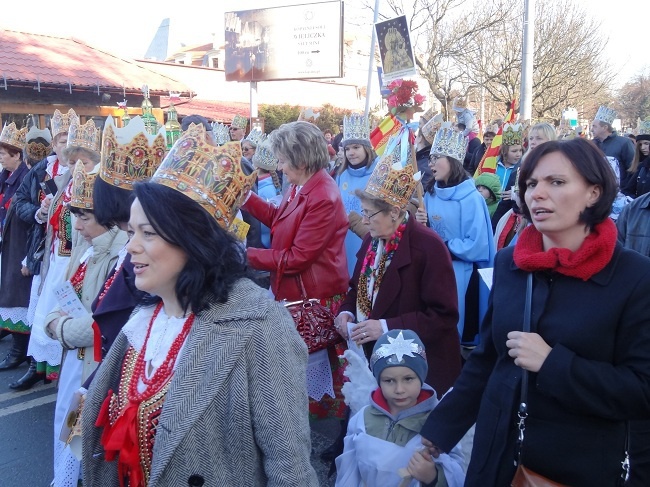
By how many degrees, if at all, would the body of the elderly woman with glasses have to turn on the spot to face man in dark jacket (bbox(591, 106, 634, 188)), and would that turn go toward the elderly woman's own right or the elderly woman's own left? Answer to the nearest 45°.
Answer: approximately 180°

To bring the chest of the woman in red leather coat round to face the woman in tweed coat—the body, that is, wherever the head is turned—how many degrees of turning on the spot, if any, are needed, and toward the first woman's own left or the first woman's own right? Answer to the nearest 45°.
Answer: approximately 90° to the first woman's own left

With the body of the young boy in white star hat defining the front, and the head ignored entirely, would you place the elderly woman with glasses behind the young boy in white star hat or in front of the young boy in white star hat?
behind

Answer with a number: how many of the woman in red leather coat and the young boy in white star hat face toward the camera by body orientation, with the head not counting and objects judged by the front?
1

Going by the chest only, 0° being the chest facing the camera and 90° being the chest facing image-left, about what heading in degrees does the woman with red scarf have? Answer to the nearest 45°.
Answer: approximately 45°

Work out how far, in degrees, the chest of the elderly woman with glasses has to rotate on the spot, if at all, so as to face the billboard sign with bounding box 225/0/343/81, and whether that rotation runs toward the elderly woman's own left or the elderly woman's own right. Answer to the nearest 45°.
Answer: approximately 135° to the elderly woman's own right

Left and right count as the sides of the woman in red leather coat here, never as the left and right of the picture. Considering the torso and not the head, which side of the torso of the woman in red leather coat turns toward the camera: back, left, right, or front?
left

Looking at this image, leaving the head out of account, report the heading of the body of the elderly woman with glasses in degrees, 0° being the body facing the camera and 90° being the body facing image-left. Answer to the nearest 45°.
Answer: approximately 45°

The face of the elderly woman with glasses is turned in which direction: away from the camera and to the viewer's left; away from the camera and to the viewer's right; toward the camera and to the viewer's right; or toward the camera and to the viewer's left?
toward the camera and to the viewer's left

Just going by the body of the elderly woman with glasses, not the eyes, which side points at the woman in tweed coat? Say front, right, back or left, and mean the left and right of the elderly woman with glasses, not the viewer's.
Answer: front

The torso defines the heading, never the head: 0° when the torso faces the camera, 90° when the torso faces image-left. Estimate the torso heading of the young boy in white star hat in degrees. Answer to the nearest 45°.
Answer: approximately 0°
